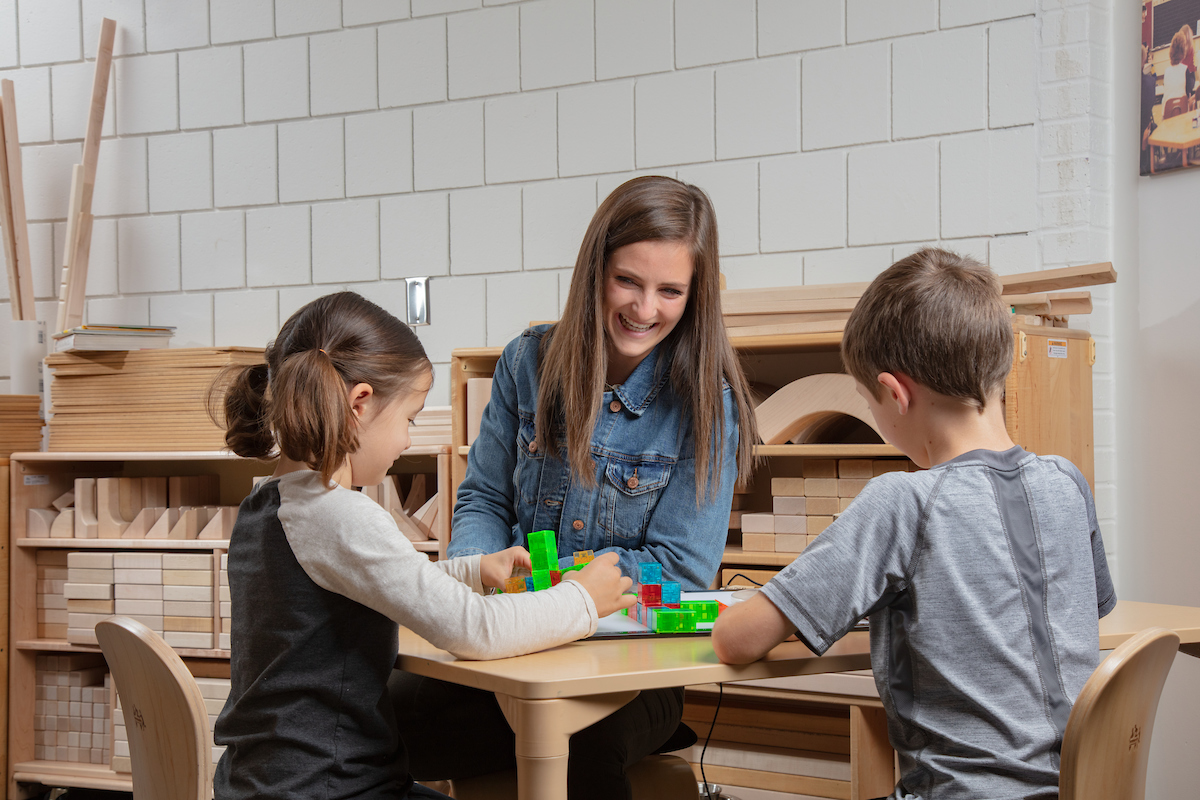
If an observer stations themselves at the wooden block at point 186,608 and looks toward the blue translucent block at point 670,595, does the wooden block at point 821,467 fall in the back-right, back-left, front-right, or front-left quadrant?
front-left

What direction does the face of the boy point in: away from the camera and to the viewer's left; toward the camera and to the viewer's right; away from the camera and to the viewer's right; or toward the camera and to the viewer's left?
away from the camera and to the viewer's left

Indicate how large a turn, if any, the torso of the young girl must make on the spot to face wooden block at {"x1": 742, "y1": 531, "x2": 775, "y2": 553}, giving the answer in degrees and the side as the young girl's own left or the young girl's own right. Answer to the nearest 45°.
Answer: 0° — they already face it

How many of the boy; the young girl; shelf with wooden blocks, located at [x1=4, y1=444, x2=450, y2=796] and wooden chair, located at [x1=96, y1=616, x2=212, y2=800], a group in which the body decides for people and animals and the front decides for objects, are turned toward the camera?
1

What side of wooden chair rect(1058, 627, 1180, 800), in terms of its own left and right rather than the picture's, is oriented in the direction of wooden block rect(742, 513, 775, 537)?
front

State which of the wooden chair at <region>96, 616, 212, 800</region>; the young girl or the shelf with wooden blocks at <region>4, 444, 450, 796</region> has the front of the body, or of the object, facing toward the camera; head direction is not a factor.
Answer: the shelf with wooden blocks

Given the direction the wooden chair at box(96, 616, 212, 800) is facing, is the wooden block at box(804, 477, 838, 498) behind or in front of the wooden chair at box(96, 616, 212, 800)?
in front

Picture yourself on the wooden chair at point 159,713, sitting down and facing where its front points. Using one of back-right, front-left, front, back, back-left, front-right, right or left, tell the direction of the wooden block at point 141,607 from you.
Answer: front-left

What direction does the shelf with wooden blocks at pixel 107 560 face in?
toward the camera

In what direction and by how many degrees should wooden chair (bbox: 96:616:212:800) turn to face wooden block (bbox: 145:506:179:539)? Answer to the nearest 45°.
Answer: approximately 45° to its left

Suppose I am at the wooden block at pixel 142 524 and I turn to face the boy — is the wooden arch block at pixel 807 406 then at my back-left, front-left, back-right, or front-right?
front-left

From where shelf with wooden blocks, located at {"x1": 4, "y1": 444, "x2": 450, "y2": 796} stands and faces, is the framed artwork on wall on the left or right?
on its left

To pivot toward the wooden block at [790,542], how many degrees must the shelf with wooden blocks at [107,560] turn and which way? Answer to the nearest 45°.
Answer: approximately 45° to its left
